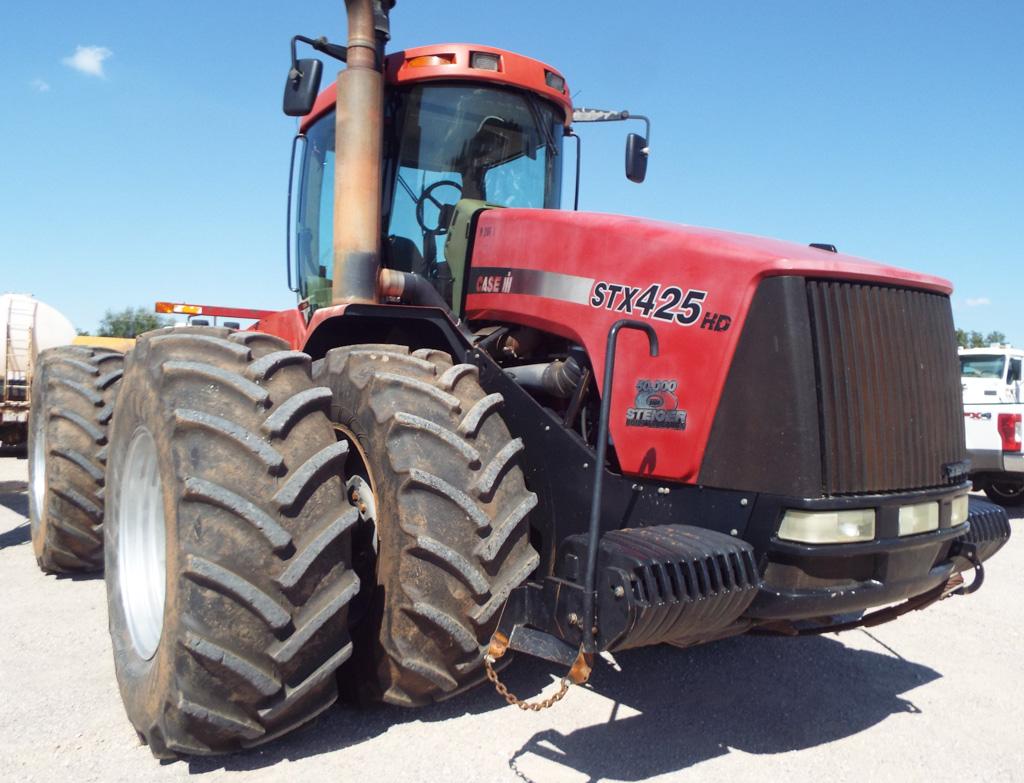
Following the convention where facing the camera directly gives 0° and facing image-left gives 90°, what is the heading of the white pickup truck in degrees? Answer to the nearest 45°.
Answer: approximately 135°

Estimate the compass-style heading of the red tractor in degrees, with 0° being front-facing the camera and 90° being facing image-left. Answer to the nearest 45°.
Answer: approximately 315°

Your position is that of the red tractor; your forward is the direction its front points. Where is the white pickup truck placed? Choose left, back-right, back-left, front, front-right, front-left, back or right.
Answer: left

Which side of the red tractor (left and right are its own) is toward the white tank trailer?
back

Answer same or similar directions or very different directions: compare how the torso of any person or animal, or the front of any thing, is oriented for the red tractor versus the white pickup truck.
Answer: very different directions
